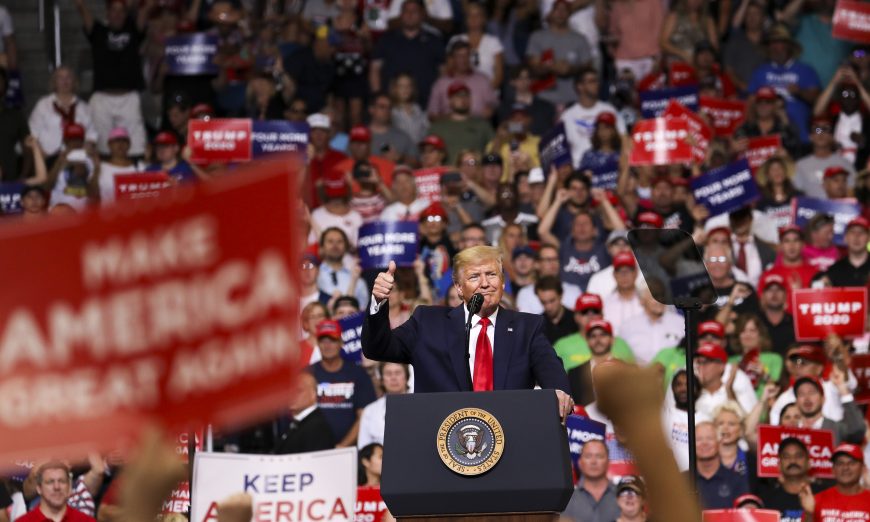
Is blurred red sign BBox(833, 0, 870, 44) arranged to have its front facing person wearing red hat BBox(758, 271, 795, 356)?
yes

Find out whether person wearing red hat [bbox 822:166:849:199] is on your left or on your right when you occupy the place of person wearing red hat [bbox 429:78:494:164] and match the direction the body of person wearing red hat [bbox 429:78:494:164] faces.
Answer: on your left

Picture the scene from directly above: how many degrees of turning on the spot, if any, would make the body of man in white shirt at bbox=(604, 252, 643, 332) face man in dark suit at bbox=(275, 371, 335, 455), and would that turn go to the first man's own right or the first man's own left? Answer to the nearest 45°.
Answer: approximately 45° to the first man's own right

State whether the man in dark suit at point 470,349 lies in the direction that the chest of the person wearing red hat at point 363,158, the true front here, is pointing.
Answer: yes

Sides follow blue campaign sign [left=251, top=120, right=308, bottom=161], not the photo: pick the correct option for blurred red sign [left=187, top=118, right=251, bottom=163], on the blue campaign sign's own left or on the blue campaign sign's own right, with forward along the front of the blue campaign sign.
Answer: on the blue campaign sign's own right

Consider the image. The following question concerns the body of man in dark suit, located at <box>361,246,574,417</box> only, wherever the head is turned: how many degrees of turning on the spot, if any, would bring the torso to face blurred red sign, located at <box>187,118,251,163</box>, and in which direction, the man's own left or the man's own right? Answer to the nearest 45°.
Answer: approximately 180°

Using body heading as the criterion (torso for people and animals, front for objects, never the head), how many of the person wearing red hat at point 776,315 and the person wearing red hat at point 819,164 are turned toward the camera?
2

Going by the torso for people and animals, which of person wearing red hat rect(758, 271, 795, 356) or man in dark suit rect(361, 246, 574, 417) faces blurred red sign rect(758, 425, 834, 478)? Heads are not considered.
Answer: the person wearing red hat

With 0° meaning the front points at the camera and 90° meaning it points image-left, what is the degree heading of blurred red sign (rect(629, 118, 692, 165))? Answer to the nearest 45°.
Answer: approximately 0°
